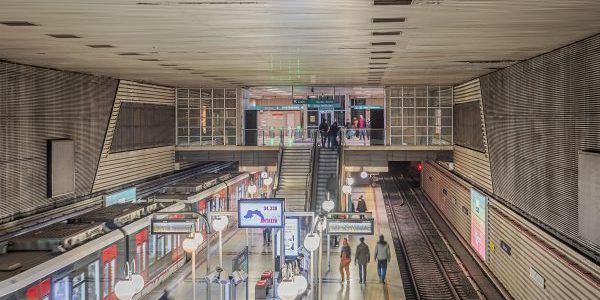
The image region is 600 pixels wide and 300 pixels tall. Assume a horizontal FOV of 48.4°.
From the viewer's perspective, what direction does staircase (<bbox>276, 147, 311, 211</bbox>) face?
toward the camera

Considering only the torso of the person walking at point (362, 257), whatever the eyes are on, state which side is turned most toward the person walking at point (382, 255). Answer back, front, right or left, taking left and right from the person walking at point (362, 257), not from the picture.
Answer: right

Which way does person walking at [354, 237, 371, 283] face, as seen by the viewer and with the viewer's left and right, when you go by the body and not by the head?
facing away from the viewer

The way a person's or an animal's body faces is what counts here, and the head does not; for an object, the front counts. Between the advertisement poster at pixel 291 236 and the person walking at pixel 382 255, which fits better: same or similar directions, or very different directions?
very different directions

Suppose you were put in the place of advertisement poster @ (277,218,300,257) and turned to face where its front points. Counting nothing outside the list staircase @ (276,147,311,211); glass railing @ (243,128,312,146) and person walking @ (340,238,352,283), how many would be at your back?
2

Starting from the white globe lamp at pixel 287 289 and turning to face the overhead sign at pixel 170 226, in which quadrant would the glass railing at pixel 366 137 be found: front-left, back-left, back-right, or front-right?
front-right

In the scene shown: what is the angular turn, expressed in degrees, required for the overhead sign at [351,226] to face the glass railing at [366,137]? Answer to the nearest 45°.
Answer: approximately 180°

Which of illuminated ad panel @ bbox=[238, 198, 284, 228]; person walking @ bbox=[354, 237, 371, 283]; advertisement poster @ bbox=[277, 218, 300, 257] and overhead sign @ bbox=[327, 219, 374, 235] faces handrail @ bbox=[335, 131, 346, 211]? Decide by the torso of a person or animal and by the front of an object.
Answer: the person walking

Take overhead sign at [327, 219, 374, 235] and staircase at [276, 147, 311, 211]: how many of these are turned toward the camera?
2

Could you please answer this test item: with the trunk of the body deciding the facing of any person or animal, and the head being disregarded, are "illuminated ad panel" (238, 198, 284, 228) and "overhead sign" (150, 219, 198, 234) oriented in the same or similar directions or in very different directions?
same or similar directions

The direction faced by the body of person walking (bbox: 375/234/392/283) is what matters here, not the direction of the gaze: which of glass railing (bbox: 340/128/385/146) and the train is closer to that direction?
the glass railing

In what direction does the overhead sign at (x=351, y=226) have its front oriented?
toward the camera

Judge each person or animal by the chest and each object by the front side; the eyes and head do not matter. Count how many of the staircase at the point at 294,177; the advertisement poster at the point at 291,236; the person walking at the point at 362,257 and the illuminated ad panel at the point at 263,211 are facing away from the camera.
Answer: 1
